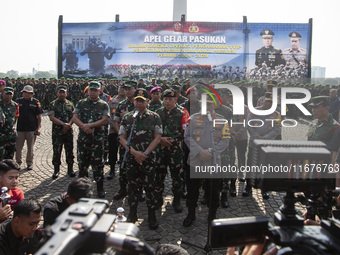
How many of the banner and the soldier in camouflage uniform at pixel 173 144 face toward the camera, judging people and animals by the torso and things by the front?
2

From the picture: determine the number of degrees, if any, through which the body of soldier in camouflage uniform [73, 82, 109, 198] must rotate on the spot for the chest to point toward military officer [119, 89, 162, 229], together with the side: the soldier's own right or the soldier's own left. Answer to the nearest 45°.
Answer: approximately 45° to the soldier's own left

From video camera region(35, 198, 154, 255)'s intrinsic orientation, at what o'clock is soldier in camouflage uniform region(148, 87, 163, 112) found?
The soldier in camouflage uniform is roughly at 11 o'clock from the video camera.

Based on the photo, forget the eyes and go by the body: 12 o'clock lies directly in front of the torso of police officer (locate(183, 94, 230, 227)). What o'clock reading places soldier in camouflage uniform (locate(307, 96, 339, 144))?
The soldier in camouflage uniform is roughly at 9 o'clock from the police officer.

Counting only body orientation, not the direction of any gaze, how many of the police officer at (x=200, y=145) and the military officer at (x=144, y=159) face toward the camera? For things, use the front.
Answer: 2

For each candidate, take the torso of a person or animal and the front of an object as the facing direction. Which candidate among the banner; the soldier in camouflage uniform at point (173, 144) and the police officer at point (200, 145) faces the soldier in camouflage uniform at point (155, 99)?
the banner

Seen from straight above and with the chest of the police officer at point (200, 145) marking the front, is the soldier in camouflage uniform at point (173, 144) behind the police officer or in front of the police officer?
behind

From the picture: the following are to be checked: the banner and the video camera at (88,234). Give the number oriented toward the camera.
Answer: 1

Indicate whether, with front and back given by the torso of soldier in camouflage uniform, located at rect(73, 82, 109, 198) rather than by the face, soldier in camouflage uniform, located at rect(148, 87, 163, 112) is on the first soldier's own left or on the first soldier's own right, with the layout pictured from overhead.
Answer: on the first soldier's own left

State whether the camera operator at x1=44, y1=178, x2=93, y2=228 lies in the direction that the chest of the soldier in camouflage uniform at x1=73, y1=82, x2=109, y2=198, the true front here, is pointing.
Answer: yes

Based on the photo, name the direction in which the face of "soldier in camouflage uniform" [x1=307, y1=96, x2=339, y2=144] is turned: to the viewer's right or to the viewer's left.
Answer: to the viewer's left

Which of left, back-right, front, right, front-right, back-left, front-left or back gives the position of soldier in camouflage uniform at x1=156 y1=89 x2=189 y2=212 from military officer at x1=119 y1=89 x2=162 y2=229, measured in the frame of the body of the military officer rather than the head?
back-left

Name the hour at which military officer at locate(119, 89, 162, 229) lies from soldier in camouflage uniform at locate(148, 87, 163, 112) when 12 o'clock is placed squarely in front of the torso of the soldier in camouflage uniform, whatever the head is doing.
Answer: The military officer is roughly at 12 o'clock from the soldier in camouflage uniform.
